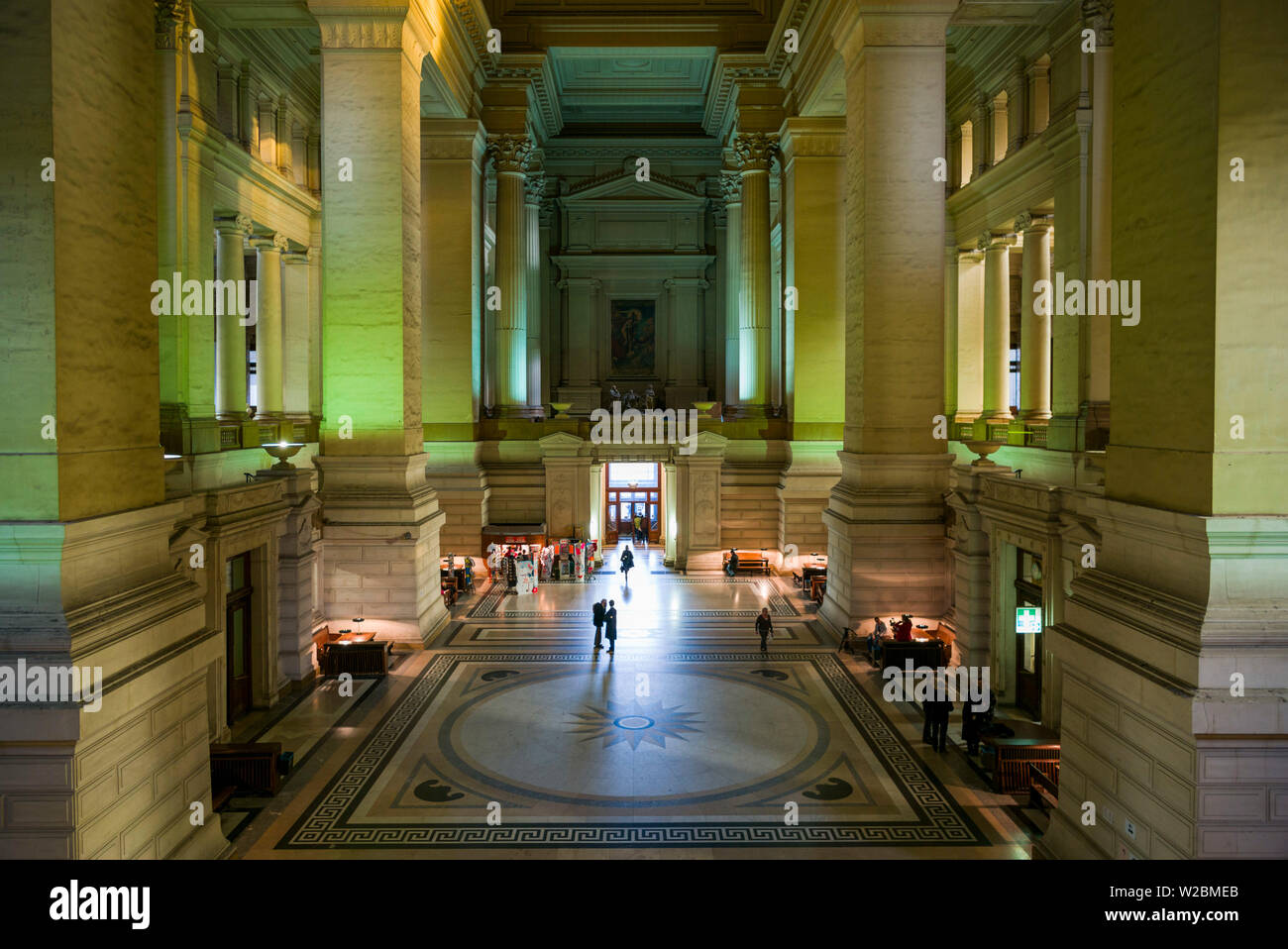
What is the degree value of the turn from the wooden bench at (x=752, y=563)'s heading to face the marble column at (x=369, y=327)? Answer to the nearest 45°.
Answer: approximately 45° to its right

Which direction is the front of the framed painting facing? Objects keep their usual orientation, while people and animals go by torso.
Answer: toward the camera

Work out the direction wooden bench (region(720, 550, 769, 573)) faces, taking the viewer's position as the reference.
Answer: facing the viewer

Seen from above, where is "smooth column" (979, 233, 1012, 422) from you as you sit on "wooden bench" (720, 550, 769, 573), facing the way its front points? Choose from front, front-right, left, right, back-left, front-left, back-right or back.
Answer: left

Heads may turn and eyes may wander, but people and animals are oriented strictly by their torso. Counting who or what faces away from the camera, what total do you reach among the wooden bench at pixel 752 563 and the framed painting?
0
